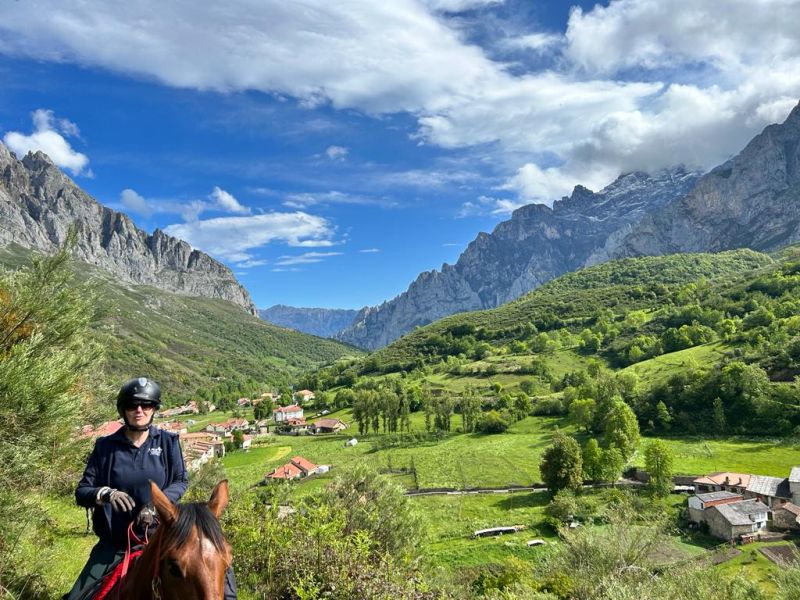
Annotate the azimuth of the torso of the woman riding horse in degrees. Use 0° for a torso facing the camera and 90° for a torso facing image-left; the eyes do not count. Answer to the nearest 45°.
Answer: approximately 0°

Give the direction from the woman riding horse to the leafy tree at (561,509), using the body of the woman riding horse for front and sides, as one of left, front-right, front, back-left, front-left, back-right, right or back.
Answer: back-left

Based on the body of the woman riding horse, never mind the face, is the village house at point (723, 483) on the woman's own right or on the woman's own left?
on the woman's own left

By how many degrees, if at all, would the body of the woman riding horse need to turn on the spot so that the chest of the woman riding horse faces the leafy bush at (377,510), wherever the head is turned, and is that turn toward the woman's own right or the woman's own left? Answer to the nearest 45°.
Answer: approximately 135° to the woman's own left
